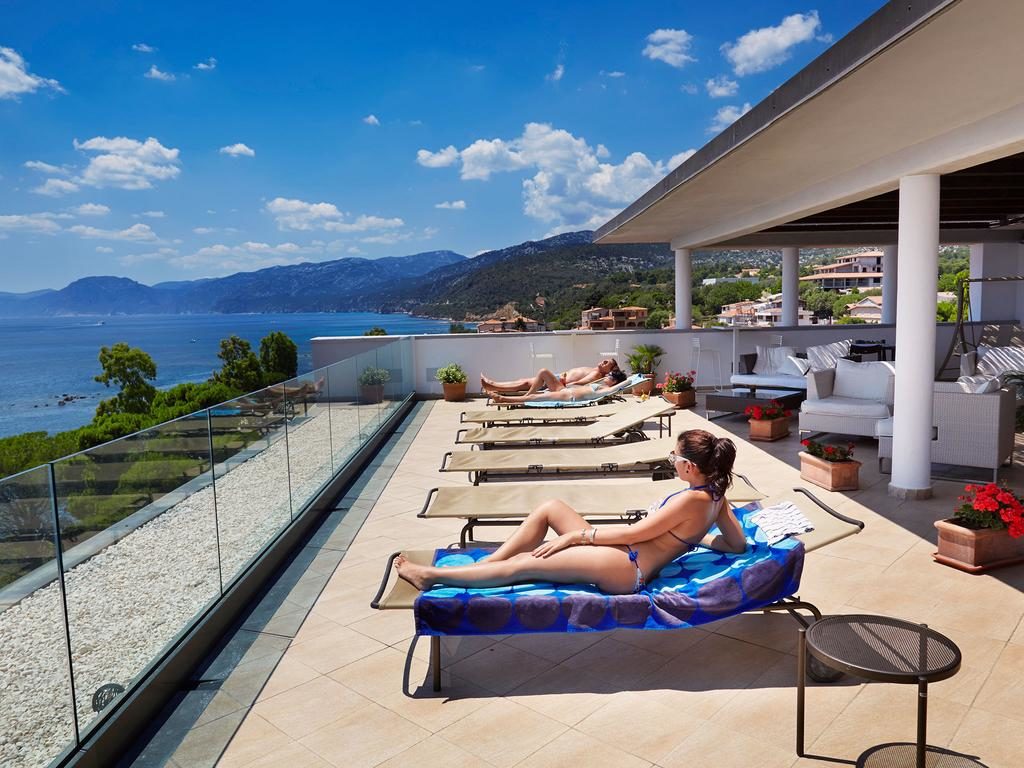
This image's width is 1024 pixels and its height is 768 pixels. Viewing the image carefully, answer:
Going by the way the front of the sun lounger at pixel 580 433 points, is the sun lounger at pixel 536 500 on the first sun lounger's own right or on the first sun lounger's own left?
on the first sun lounger's own left

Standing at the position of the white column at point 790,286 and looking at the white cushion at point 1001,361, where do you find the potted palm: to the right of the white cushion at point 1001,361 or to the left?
right

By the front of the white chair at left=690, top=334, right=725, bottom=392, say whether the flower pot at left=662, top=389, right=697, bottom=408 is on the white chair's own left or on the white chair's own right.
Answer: on the white chair's own right

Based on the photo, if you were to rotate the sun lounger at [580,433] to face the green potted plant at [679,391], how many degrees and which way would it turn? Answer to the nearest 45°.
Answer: approximately 135° to its right

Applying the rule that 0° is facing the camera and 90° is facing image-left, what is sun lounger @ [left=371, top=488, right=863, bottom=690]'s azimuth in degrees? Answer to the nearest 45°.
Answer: approximately 90°

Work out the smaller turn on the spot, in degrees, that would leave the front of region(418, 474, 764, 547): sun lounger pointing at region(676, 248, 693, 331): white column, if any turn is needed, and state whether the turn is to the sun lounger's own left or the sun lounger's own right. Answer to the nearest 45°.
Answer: approximately 90° to the sun lounger's own right

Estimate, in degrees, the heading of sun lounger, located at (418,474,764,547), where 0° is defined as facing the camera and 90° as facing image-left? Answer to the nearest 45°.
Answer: approximately 90°

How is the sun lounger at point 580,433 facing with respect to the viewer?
to the viewer's left

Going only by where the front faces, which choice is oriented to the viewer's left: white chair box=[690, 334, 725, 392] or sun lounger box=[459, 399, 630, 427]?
the sun lounger

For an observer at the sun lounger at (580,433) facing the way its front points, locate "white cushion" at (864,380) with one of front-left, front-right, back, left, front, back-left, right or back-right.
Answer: back

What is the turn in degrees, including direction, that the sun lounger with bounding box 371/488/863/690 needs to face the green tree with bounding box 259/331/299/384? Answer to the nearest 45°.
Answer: approximately 45° to its right

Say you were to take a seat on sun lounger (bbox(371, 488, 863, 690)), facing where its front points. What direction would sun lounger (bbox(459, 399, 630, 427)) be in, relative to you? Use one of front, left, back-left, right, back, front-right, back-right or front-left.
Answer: right
